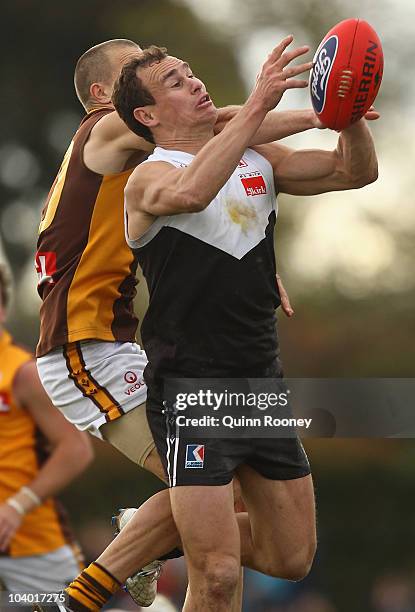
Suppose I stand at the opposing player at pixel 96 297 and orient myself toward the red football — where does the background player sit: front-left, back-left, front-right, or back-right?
back-left

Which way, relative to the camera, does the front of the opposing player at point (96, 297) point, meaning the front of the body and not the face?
to the viewer's right

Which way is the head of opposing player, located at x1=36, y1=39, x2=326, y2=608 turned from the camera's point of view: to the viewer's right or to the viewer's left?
to the viewer's right
